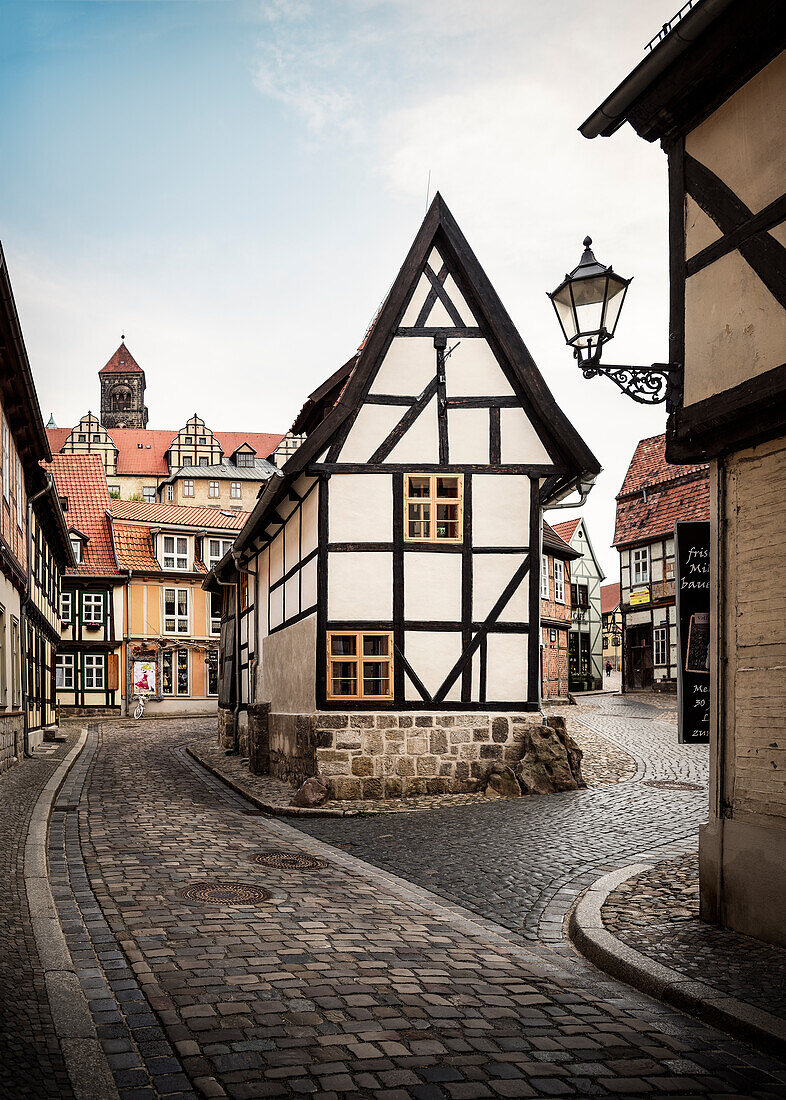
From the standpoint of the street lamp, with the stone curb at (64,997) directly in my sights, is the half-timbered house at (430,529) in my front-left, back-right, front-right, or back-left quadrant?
back-right

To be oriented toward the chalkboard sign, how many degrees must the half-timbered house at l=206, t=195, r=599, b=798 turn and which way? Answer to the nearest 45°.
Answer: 0° — it already faces it

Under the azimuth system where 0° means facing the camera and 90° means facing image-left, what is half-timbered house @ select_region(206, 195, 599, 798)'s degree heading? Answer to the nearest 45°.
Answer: approximately 0°

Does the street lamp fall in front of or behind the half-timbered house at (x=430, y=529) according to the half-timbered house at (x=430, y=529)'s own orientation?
in front

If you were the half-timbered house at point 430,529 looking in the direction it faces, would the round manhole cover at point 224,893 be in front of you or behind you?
in front

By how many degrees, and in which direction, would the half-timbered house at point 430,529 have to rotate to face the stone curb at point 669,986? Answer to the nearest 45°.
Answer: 0° — it already faces it
